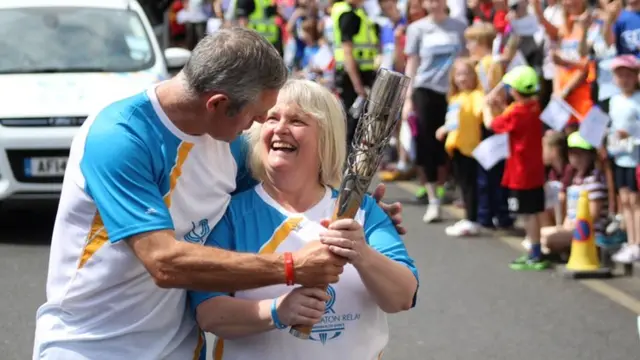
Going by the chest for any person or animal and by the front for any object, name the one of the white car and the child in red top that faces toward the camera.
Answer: the white car

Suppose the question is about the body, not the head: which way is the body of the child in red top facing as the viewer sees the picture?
to the viewer's left

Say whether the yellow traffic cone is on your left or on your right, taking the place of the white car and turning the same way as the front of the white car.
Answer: on your left

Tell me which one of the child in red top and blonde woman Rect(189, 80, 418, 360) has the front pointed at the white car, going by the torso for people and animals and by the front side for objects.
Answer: the child in red top

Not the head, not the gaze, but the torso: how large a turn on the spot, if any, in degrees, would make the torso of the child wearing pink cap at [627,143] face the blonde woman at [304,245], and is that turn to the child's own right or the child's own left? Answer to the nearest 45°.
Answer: approximately 45° to the child's own left

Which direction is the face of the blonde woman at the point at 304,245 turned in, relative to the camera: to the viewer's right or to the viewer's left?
to the viewer's left

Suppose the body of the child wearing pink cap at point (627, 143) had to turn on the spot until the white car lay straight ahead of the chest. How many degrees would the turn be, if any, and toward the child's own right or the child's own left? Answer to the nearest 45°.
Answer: approximately 45° to the child's own right

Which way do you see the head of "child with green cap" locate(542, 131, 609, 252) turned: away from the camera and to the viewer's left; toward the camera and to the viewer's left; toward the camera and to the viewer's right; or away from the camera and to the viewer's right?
toward the camera and to the viewer's left

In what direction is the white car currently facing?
toward the camera

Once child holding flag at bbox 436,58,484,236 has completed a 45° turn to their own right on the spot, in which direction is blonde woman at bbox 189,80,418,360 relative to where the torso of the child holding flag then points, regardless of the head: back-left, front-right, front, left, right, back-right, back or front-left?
left

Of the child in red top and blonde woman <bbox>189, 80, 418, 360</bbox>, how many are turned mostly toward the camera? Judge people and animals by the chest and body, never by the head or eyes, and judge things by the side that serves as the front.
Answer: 1

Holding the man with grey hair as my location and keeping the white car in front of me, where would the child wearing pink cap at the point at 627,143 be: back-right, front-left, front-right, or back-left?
front-right

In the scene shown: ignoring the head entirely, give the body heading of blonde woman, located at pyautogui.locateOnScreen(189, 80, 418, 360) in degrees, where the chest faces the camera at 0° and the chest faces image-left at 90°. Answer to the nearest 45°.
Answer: approximately 0°

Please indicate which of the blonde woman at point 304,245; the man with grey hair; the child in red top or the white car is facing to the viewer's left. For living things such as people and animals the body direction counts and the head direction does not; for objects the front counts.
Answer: the child in red top

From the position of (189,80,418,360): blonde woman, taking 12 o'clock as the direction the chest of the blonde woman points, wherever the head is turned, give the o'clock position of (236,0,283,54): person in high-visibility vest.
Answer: The person in high-visibility vest is roughly at 6 o'clock from the blonde woman.

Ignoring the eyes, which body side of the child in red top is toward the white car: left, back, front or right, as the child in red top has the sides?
front

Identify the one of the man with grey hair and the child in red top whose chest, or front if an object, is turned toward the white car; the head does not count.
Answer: the child in red top
